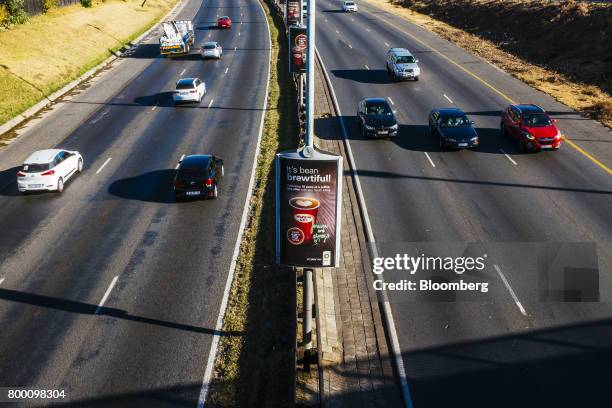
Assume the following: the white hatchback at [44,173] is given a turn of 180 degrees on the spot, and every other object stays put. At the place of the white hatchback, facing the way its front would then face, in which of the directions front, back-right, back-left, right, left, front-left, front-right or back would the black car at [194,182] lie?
left

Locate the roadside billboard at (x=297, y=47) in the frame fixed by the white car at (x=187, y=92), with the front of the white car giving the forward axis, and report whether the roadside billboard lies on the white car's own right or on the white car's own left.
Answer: on the white car's own right

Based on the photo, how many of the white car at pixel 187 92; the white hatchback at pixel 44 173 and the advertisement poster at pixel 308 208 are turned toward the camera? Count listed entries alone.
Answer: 1

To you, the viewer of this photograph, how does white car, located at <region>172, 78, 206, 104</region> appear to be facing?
facing away from the viewer and to the right of the viewer

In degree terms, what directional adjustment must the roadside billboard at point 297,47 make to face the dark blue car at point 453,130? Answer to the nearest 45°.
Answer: approximately 45° to its left

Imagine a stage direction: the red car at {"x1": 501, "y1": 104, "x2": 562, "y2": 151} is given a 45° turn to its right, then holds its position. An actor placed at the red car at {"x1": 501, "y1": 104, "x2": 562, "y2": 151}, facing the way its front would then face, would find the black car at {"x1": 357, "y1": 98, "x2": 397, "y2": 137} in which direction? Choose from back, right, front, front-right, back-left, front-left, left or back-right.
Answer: right

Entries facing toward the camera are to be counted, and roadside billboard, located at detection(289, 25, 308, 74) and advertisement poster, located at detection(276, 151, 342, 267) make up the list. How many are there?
2

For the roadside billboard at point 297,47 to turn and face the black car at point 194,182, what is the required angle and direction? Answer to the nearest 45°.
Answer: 0° — it already faces it

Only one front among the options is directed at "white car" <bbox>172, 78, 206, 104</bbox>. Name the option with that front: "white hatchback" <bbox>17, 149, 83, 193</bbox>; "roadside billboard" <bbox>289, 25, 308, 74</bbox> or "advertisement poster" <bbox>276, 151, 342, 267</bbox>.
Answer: the white hatchback

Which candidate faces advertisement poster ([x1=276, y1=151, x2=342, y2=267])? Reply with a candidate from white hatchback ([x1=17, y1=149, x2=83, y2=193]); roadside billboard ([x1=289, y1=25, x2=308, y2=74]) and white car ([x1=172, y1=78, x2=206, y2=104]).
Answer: the roadside billboard

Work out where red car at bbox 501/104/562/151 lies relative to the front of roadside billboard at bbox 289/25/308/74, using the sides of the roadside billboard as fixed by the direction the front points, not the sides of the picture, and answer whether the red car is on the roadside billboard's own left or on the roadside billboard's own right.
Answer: on the roadside billboard's own left

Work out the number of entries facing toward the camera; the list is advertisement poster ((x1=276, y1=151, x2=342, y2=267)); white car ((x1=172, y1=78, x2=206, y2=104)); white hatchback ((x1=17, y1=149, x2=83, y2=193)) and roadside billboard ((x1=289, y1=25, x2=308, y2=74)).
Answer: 2

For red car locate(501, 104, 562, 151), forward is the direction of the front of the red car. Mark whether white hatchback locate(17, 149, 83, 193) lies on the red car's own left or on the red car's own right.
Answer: on the red car's own right

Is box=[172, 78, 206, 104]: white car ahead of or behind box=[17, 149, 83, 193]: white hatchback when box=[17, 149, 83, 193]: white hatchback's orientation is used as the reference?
ahead

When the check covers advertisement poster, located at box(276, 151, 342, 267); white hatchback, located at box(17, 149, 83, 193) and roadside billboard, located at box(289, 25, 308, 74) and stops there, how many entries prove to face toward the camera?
2

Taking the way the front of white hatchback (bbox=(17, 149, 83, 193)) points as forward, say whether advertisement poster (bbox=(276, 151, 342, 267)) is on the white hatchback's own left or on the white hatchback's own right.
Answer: on the white hatchback's own right
